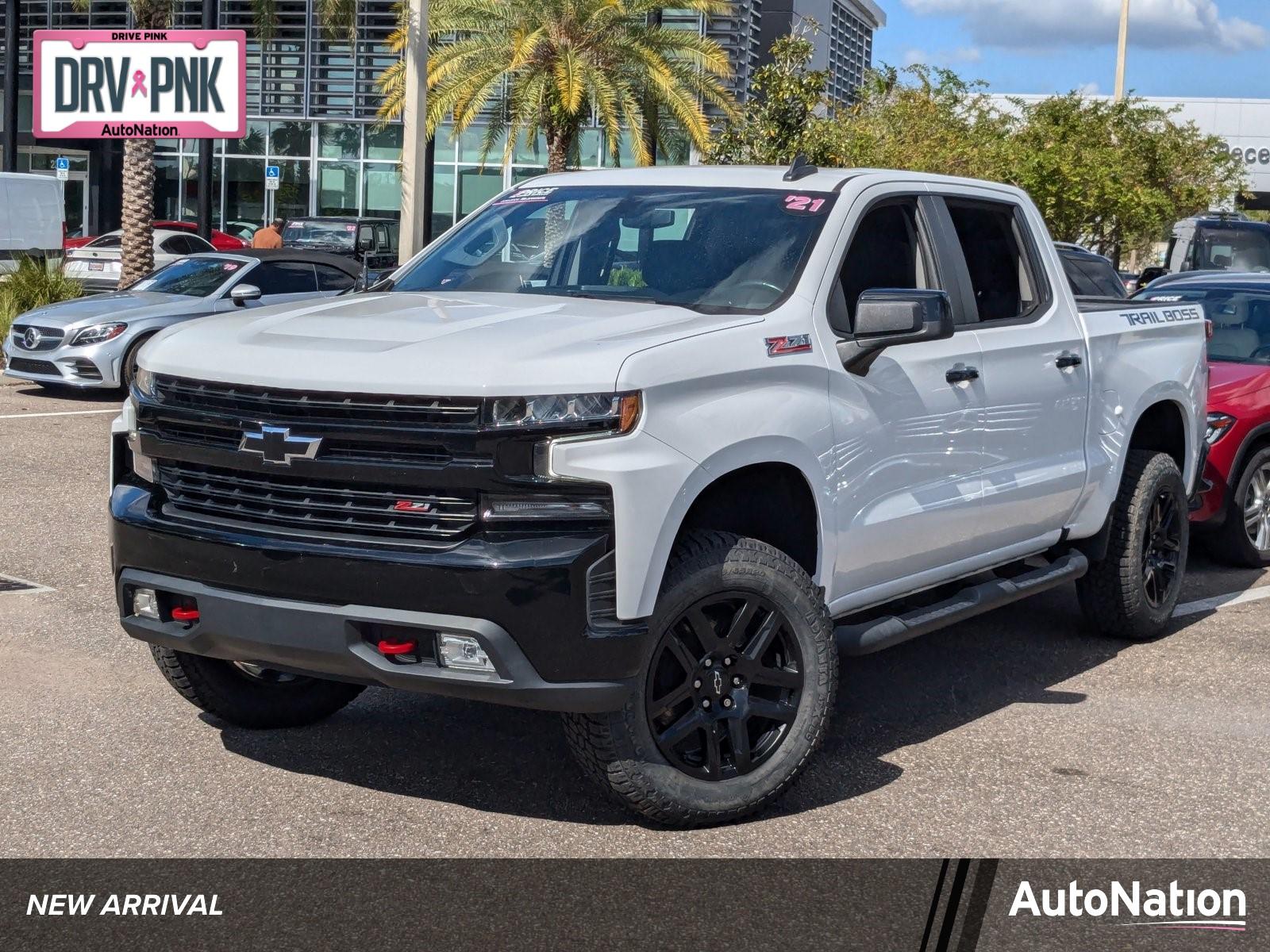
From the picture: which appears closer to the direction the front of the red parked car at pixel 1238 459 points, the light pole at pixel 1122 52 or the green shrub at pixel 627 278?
the green shrub

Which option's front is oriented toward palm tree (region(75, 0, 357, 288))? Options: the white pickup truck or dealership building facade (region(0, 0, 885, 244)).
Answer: the dealership building facade

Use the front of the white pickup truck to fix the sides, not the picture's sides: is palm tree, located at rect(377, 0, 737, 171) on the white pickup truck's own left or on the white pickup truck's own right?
on the white pickup truck's own right

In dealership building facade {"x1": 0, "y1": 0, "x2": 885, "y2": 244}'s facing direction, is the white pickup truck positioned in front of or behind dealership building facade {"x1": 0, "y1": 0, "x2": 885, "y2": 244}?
in front

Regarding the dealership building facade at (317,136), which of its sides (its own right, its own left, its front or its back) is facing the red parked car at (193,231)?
front

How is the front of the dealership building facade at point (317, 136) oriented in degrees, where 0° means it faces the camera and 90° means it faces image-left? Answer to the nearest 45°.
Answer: approximately 0°

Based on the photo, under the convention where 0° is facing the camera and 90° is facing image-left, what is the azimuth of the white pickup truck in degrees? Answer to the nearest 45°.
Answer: approximately 45°

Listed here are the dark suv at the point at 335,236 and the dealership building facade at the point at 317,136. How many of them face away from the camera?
0

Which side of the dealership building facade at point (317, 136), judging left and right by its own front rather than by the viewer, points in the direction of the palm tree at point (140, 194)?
front

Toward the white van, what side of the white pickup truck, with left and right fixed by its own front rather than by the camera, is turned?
right

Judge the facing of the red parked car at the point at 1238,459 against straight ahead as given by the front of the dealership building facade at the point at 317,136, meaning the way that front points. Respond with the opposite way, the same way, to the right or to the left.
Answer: to the right

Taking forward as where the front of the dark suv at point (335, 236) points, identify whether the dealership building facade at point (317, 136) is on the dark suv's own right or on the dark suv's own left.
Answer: on the dark suv's own right
